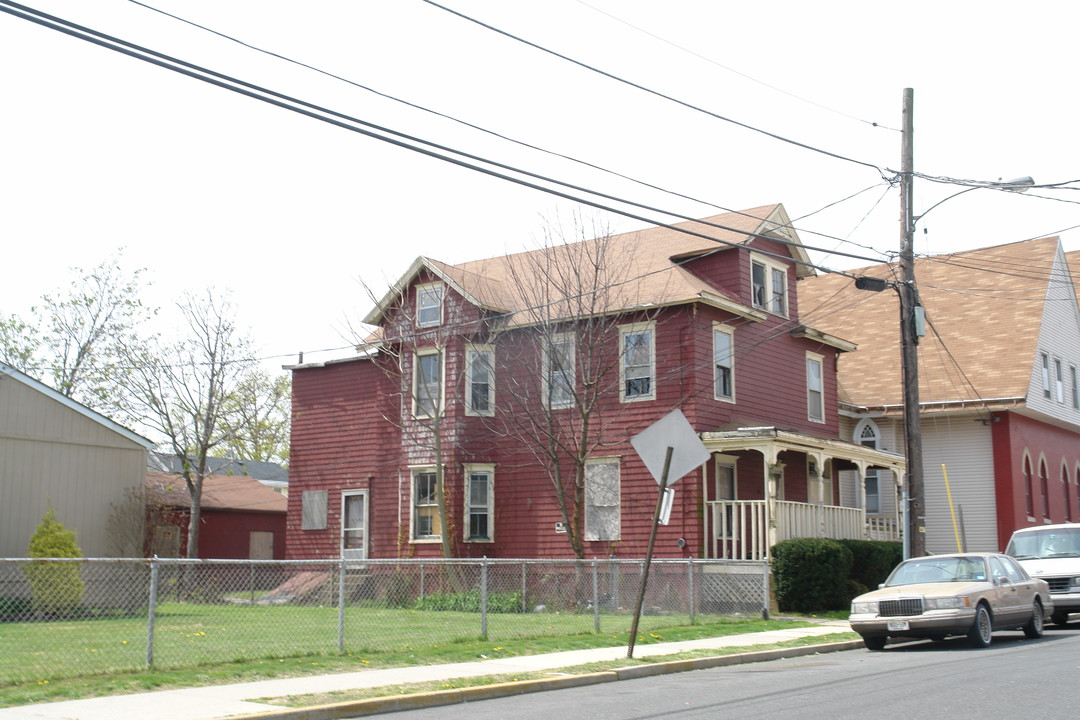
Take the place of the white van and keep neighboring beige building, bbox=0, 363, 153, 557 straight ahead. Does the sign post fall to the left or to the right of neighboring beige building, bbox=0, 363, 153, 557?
left

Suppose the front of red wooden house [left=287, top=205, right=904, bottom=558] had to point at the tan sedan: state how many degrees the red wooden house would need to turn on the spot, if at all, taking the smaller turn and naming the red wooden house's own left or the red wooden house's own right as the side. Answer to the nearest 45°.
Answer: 0° — it already faces it

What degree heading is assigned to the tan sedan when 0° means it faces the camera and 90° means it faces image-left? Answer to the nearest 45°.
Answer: approximately 45°

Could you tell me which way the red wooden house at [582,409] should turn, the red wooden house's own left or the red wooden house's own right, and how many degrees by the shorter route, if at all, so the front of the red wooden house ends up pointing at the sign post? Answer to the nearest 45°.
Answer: approximately 45° to the red wooden house's own right

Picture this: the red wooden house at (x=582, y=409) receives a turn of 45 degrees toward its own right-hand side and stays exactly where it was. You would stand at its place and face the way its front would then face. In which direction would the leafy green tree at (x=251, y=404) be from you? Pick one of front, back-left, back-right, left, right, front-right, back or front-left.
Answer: back-right

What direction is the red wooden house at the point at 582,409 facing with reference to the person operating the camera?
facing the viewer and to the right of the viewer

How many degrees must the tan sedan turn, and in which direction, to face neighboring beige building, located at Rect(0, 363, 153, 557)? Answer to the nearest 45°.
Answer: approximately 45° to its right

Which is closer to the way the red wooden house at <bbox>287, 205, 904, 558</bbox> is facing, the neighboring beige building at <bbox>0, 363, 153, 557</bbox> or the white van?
the white van

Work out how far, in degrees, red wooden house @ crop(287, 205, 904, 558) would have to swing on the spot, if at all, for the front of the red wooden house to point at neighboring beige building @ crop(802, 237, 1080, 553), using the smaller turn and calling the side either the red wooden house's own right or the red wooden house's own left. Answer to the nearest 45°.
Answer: approximately 90° to the red wooden house's own left

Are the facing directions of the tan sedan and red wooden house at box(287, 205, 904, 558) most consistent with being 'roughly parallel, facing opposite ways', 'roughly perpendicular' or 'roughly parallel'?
roughly perpendicular

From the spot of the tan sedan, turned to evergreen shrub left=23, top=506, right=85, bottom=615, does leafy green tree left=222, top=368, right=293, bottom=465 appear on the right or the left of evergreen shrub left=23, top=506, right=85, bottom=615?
right

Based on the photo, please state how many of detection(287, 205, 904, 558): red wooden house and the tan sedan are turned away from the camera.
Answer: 0
